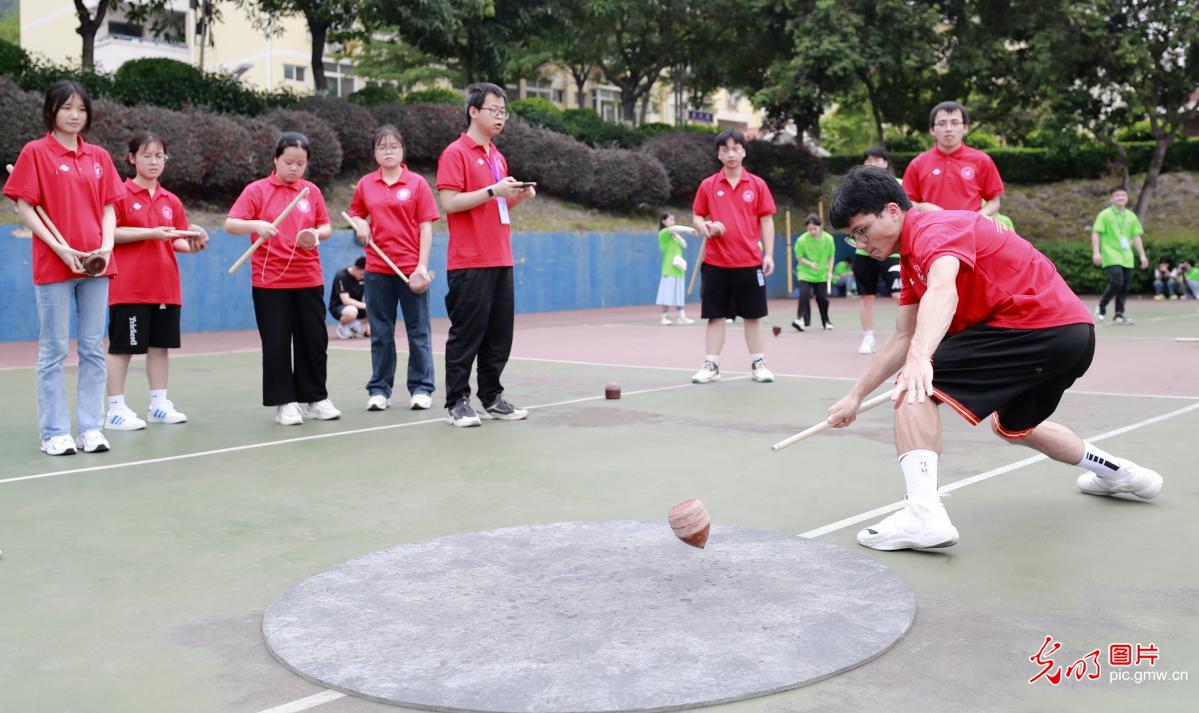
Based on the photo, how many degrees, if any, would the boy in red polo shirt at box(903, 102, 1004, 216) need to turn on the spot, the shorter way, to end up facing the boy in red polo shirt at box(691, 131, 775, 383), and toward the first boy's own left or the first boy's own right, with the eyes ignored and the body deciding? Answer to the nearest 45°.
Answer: approximately 90° to the first boy's own right

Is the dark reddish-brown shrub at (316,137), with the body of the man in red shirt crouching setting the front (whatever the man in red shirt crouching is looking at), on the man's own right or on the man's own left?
on the man's own right

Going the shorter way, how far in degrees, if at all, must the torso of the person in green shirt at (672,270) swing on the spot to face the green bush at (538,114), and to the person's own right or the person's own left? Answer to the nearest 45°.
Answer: approximately 90° to the person's own left

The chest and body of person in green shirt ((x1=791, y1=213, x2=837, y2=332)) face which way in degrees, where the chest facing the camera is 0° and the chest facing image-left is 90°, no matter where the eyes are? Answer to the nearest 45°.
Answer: approximately 0°

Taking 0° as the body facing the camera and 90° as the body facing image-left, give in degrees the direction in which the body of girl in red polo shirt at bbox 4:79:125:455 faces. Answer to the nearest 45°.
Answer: approximately 315°

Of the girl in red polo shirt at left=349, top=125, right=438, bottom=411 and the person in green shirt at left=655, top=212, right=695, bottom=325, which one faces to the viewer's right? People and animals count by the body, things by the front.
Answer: the person in green shirt

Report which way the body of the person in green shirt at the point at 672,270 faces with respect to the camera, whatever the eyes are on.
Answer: to the viewer's right

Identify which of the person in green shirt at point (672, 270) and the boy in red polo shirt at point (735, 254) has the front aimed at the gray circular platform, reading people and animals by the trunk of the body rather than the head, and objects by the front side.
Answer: the boy in red polo shirt

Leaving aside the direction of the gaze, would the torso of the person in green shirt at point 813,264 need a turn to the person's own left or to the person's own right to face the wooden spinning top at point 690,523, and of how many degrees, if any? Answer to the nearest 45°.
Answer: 0° — they already face it
